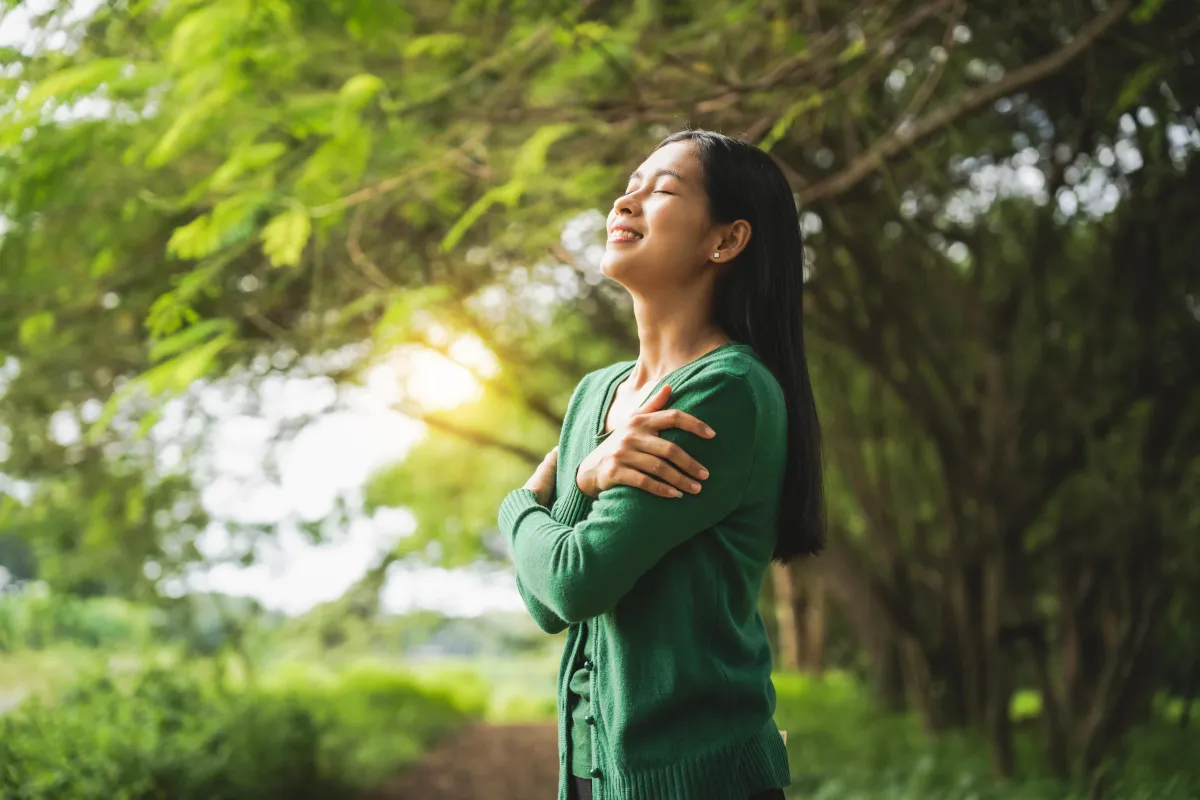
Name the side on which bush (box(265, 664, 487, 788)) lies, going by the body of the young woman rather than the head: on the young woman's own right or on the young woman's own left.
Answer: on the young woman's own right

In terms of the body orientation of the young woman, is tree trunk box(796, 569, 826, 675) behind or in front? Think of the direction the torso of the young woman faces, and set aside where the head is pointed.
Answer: behind

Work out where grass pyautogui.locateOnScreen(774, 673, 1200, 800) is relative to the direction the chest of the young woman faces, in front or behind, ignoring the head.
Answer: behind

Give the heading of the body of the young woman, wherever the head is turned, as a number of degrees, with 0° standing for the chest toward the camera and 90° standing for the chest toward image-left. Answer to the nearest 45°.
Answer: approximately 45°

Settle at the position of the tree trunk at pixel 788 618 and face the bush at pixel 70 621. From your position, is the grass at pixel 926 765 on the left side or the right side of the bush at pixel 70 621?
left
